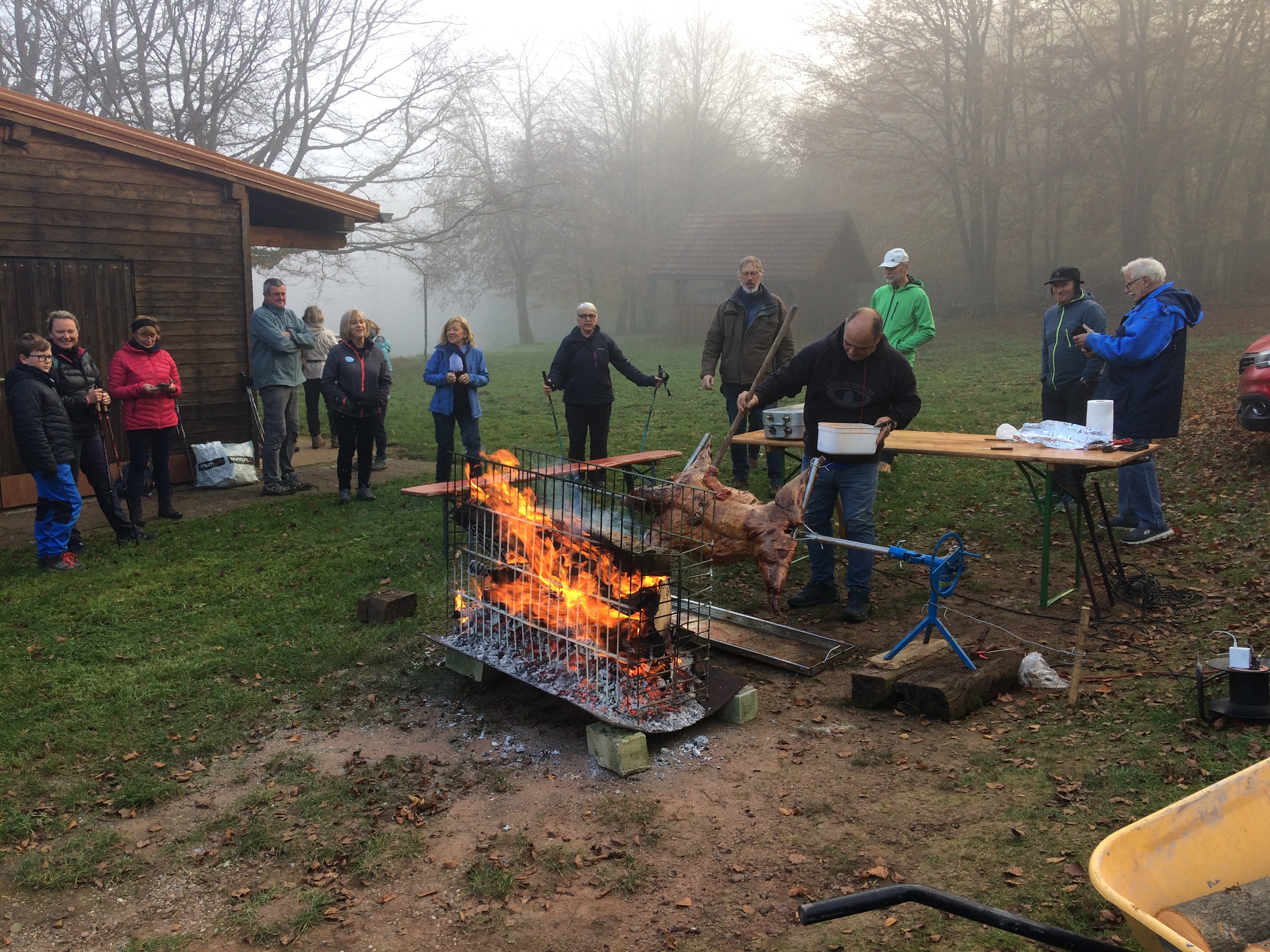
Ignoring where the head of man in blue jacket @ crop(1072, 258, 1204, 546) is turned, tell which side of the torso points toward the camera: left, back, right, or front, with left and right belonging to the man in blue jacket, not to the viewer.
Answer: left

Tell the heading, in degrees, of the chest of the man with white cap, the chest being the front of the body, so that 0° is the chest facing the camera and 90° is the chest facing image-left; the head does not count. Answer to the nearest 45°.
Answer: approximately 45°

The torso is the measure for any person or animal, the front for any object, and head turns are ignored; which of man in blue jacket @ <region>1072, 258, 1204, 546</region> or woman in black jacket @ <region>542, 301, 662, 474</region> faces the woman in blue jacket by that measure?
the man in blue jacket

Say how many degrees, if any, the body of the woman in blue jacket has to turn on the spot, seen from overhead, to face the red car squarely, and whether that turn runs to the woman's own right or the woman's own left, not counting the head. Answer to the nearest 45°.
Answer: approximately 90° to the woman's own left

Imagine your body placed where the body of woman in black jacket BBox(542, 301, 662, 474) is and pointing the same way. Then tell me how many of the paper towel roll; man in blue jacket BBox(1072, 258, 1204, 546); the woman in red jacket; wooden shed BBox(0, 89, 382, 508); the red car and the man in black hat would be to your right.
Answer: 2

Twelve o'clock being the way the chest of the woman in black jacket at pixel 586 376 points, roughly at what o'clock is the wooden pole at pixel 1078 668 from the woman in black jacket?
The wooden pole is roughly at 11 o'clock from the woman in black jacket.

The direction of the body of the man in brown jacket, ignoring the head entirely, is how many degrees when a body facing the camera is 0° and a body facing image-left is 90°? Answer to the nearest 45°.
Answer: approximately 0°

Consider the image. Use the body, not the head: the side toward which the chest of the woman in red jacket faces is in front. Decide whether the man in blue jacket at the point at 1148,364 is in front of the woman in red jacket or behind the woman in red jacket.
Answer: in front

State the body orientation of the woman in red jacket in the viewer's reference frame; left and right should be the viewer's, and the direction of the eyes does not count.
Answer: facing the viewer and to the right of the viewer

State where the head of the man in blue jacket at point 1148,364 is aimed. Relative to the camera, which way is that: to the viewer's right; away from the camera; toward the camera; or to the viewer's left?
to the viewer's left

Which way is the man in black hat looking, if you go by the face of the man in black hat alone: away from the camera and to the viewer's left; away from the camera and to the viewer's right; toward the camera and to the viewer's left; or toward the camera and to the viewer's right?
toward the camera and to the viewer's left

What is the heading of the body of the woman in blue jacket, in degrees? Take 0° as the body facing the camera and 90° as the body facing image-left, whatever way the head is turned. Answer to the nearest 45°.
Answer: approximately 0°

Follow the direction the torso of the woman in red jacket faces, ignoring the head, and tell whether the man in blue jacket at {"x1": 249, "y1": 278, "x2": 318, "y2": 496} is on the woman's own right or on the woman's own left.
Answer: on the woman's own left

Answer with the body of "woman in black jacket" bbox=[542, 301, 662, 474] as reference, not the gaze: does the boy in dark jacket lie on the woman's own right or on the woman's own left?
on the woman's own right
